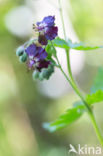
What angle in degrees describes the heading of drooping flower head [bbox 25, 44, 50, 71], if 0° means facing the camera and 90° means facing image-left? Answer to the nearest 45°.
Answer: approximately 45°
